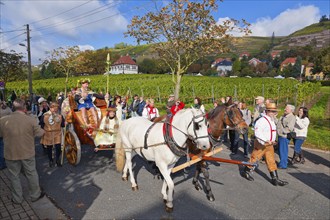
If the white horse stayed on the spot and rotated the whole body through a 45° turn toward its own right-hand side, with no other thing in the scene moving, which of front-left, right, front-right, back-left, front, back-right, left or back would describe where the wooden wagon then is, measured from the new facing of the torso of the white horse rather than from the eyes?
back-right

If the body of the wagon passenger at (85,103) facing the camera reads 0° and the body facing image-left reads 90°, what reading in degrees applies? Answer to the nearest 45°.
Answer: approximately 315°

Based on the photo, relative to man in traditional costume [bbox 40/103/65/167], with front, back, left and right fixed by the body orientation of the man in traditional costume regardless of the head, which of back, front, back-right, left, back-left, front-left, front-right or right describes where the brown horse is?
front-left

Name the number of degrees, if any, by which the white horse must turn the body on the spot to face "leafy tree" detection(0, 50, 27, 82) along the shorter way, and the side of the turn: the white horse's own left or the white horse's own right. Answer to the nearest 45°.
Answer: approximately 180°

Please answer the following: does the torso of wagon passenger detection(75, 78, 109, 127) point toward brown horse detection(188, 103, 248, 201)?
yes

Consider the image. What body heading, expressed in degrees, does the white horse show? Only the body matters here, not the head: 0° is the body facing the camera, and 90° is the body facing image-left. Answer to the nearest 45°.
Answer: approximately 315°

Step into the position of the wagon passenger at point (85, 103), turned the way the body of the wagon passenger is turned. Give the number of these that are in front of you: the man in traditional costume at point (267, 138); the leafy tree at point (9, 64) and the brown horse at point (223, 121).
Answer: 2

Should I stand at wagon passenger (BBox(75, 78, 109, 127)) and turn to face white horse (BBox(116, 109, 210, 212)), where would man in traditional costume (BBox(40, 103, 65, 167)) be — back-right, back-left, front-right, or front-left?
back-right

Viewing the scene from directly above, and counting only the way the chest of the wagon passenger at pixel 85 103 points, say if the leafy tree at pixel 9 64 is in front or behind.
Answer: behind

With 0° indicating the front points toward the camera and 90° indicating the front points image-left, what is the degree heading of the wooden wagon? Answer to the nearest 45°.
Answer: approximately 315°
